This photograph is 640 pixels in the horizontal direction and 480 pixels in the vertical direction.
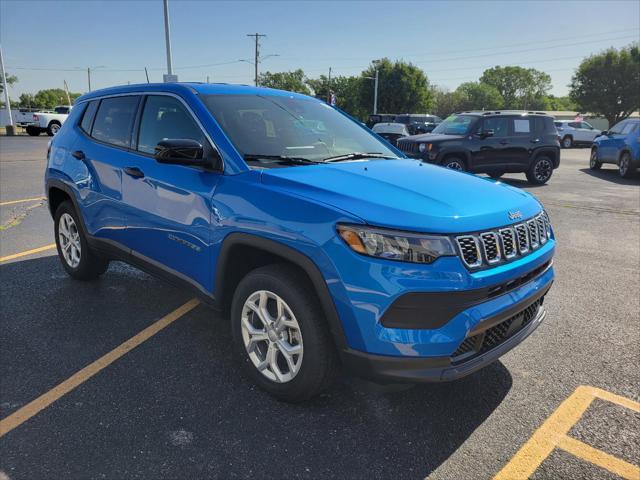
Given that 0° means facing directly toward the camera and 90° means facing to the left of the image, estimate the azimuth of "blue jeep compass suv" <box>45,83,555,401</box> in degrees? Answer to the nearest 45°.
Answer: approximately 315°

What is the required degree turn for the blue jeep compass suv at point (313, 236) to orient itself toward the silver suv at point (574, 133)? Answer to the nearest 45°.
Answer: approximately 90° to its left

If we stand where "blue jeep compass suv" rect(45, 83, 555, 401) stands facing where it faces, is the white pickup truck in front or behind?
behind

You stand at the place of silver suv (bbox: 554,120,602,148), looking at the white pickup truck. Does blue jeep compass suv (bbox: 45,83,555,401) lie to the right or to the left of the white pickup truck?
left
